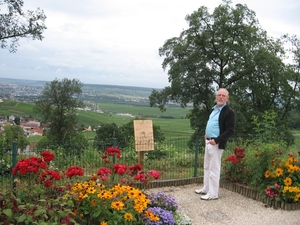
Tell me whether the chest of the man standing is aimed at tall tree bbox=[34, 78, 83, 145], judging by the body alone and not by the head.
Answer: no

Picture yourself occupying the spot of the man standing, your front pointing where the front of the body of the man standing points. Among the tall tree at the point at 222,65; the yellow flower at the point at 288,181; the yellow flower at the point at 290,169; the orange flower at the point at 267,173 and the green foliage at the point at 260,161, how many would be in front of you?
0

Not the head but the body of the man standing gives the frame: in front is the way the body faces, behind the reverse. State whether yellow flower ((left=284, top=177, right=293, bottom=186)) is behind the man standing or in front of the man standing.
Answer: behind

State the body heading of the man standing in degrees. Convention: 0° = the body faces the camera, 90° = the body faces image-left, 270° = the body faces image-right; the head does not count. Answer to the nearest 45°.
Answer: approximately 45°

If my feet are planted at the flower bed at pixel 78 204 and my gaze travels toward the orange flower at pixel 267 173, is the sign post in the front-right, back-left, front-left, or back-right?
front-left

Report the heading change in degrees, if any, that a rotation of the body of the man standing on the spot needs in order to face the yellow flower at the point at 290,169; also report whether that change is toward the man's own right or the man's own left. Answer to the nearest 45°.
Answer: approximately 135° to the man's own left

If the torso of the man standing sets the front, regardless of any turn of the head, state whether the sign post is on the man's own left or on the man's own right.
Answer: on the man's own right

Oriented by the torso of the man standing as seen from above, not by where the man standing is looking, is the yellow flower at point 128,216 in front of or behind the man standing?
in front

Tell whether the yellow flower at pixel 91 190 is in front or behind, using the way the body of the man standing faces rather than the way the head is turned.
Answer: in front

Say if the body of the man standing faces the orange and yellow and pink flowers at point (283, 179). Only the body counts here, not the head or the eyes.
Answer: no
